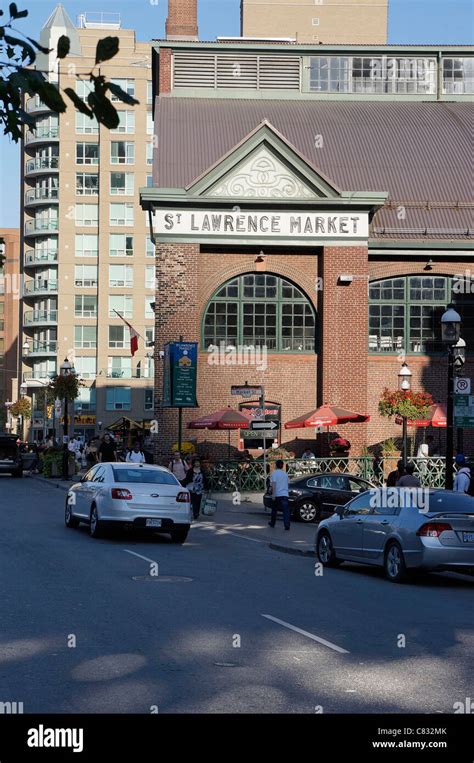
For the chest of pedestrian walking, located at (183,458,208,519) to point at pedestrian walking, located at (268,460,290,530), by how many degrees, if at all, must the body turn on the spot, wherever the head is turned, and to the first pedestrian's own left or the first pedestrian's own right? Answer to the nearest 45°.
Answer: approximately 45° to the first pedestrian's own left

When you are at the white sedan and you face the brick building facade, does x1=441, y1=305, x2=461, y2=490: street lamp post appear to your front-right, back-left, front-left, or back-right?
front-right

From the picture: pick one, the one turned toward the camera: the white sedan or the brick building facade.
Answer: the brick building facade

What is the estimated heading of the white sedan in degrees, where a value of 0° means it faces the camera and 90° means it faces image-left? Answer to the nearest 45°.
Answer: approximately 135°

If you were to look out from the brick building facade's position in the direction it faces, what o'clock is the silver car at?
The silver car is roughly at 12 o'clock from the brick building facade.

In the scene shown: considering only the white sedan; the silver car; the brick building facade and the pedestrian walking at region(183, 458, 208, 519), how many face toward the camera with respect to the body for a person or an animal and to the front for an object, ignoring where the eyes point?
2

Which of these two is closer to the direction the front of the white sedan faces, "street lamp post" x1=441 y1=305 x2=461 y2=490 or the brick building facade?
the brick building facade

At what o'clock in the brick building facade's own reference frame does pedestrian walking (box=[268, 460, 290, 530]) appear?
The pedestrian walking is roughly at 12 o'clock from the brick building facade.

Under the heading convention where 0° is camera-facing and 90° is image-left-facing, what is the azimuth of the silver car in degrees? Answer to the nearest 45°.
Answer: approximately 135°

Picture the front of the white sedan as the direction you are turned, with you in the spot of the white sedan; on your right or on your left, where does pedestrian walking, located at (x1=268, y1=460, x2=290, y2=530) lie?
on your right

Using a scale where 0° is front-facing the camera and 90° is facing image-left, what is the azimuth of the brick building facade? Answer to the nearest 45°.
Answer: approximately 0°

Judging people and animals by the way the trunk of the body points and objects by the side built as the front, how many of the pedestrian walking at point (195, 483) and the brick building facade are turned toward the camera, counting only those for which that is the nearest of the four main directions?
2

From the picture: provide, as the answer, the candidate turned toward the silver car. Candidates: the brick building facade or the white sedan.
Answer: the brick building facade

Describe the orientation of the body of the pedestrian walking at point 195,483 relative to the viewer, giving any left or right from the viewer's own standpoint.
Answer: facing the viewer

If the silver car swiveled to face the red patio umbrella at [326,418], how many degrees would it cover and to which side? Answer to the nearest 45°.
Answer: approximately 45° to its right

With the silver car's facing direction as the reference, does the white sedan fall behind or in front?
in front
